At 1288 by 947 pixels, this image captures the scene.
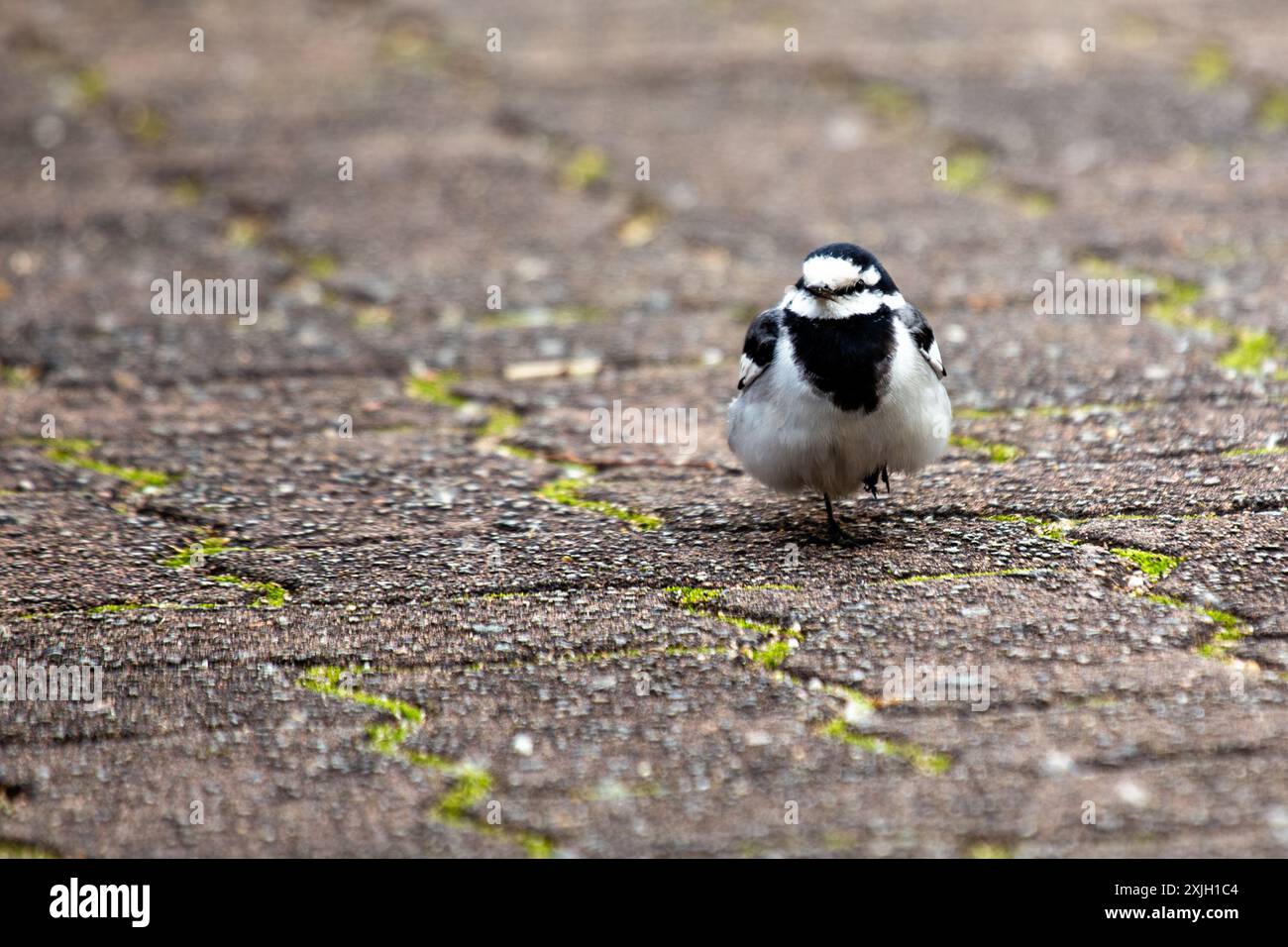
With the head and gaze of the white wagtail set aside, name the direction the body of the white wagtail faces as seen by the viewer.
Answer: toward the camera
